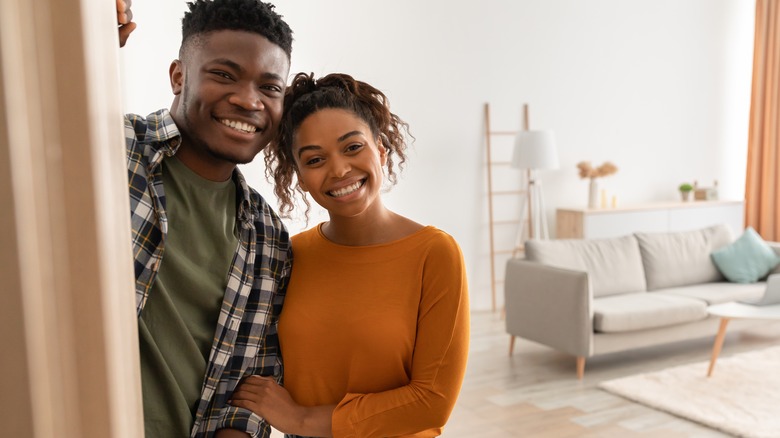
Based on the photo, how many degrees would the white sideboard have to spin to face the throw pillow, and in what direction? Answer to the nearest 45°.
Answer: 0° — it already faces it

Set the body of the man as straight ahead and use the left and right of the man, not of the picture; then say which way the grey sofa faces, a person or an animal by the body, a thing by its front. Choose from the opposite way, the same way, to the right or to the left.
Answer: the same way

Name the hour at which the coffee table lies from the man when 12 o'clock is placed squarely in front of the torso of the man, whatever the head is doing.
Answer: The coffee table is roughly at 8 o'clock from the man.

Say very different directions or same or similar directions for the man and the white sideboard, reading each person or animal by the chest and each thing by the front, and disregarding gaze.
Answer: same or similar directions

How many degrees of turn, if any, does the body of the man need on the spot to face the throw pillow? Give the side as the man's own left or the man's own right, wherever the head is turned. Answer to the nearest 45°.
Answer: approximately 135° to the man's own left

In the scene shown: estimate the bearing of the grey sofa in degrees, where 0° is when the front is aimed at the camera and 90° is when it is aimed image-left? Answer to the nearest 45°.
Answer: approximately 315°

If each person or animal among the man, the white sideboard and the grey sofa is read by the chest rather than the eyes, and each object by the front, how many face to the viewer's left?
0

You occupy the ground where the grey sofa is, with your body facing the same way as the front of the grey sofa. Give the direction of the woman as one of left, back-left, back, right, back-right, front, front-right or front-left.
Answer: front-right

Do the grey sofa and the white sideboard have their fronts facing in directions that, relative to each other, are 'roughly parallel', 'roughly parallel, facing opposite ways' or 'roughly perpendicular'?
roughly parallel

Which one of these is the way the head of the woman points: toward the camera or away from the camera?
toward the camera

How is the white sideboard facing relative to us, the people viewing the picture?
facing the viewer and to the right of the viewer

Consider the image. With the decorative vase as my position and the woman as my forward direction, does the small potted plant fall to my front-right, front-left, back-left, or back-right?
back-left

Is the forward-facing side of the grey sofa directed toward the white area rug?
yes

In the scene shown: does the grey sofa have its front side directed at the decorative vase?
no

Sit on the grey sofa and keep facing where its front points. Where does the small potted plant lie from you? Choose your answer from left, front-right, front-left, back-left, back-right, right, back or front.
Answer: back-left

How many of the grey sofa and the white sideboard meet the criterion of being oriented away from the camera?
0

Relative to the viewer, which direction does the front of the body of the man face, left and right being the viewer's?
facing the viewer

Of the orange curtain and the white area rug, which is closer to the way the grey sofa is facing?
the white area rug

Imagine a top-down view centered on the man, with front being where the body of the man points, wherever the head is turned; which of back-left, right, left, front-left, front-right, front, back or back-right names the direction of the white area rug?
back-left
